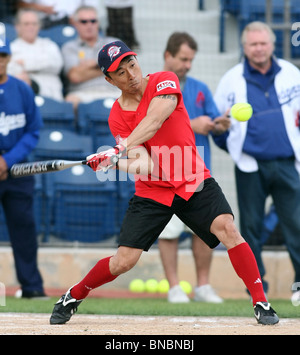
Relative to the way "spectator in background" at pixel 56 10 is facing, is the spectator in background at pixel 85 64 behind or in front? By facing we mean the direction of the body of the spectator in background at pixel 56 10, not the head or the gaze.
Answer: in front

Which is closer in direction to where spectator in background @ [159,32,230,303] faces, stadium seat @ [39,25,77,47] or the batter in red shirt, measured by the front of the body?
the batter in red shirt

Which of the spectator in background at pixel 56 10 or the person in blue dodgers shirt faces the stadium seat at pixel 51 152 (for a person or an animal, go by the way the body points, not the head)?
the spectator in background

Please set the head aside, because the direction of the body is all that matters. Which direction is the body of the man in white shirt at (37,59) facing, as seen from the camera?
toward the camera

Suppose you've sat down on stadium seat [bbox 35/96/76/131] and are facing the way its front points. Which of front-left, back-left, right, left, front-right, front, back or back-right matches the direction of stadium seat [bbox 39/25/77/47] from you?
back

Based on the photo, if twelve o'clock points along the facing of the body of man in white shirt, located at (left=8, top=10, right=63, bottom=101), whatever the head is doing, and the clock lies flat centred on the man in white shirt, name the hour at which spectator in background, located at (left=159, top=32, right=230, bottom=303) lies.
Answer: The spectator in background is roughly at 11 o'clock from the man in white shirt.

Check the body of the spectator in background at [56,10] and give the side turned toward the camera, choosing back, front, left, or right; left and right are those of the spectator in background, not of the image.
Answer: front

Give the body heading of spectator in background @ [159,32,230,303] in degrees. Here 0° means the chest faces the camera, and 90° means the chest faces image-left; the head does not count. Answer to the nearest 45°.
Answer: approximately 315°

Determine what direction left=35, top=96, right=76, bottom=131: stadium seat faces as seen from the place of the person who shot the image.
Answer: facing the viewer
